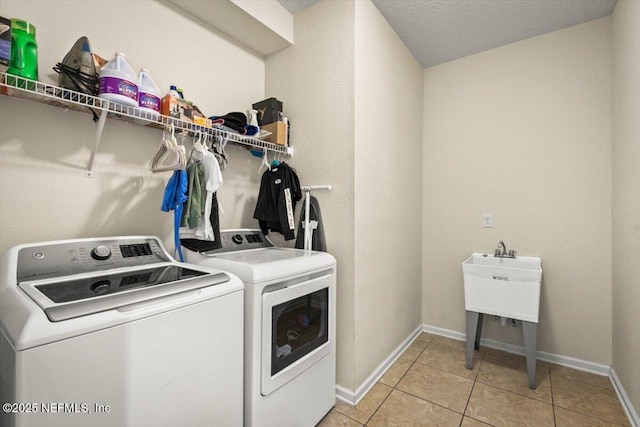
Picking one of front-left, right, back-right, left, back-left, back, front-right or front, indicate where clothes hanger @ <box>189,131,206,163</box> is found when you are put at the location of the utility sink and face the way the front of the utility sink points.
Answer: front-right

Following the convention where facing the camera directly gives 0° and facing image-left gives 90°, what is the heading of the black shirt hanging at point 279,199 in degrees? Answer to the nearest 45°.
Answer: approximately 45°

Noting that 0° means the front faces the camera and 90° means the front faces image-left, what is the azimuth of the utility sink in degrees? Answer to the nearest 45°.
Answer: approximately 0°

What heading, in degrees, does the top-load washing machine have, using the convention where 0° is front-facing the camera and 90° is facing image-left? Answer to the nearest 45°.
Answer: approximately 315°
